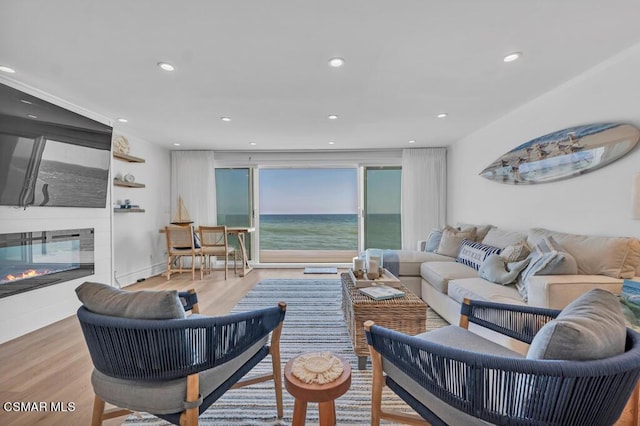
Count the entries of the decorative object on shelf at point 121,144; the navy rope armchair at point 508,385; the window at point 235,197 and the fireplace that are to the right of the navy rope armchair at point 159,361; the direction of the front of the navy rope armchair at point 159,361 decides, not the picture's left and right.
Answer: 1

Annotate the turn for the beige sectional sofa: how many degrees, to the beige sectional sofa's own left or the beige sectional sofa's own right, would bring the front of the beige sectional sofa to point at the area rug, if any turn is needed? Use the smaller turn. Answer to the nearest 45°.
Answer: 0° — it already faces it

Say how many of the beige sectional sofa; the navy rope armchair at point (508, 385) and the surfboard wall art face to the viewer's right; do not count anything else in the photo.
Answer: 0

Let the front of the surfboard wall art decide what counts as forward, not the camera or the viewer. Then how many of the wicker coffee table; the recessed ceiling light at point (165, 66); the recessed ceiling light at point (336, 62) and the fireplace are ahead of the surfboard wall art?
4

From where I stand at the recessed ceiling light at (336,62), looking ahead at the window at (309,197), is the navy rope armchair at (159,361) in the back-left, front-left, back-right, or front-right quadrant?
back-left

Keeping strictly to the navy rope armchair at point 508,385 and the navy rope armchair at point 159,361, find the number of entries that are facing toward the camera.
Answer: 0

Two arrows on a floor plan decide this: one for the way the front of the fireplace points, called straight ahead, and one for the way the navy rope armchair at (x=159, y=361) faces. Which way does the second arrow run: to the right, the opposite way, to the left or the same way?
to the left

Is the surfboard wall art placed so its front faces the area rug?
yes

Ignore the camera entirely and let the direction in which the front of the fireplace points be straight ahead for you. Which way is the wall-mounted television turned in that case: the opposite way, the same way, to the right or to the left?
the same way

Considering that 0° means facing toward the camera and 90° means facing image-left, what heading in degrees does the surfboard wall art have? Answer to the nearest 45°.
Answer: approximately 45°

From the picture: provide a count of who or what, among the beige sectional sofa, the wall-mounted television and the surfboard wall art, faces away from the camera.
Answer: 0

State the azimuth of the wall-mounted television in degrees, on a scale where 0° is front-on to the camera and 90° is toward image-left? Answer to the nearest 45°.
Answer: approximately 315°

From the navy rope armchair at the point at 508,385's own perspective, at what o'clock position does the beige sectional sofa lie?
The beige sectional sofa is roughly at 2 o'clock from the navy rope armchair.

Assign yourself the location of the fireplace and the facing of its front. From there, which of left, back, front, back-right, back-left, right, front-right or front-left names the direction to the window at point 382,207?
front-left

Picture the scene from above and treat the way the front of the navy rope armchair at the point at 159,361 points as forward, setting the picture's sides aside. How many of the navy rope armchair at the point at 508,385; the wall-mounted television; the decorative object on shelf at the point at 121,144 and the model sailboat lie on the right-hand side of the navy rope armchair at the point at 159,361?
1

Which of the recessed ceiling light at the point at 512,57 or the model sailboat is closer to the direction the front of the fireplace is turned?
the recessed ceiling light

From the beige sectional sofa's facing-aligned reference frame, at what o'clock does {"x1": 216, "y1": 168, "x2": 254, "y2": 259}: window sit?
The window is roughly at 2 o'clock from the beige sectional sofa.

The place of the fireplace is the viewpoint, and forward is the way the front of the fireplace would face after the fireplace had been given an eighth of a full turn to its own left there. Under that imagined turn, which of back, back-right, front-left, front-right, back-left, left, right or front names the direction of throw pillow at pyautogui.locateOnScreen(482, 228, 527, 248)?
front-right

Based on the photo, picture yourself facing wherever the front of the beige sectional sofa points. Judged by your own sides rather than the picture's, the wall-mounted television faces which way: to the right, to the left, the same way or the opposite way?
the opposite way

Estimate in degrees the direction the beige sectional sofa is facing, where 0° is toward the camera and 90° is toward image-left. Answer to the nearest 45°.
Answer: approximately 45°

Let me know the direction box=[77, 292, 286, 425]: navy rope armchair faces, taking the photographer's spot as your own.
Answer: facing away from the viewer and to the right of the viewer
